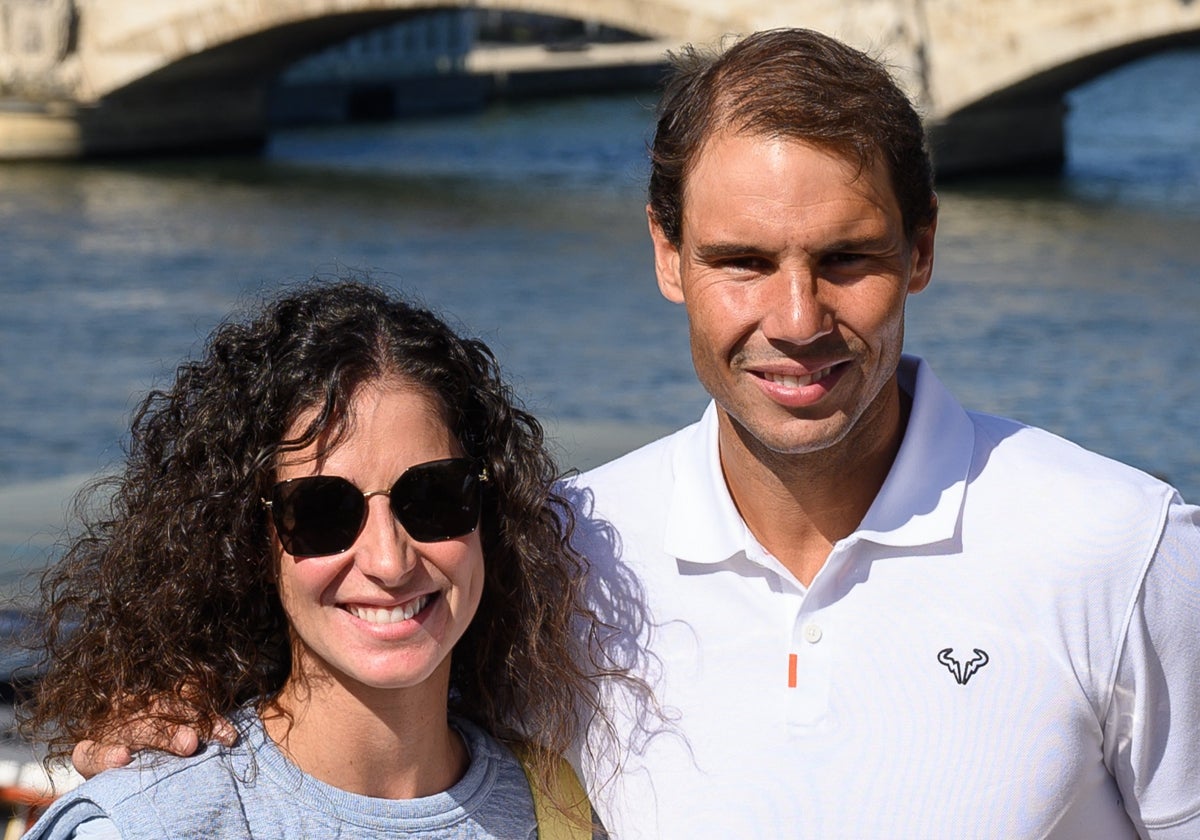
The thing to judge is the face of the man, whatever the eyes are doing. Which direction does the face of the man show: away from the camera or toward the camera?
toward the camera

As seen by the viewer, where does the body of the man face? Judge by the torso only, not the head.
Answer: toward the camera

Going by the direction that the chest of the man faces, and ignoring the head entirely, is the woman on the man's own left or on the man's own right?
on the man's own right

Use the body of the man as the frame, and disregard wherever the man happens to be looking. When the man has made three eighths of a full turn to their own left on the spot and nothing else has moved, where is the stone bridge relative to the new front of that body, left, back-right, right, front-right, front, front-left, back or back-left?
front-left

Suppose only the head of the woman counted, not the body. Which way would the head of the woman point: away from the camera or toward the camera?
toward the camera
